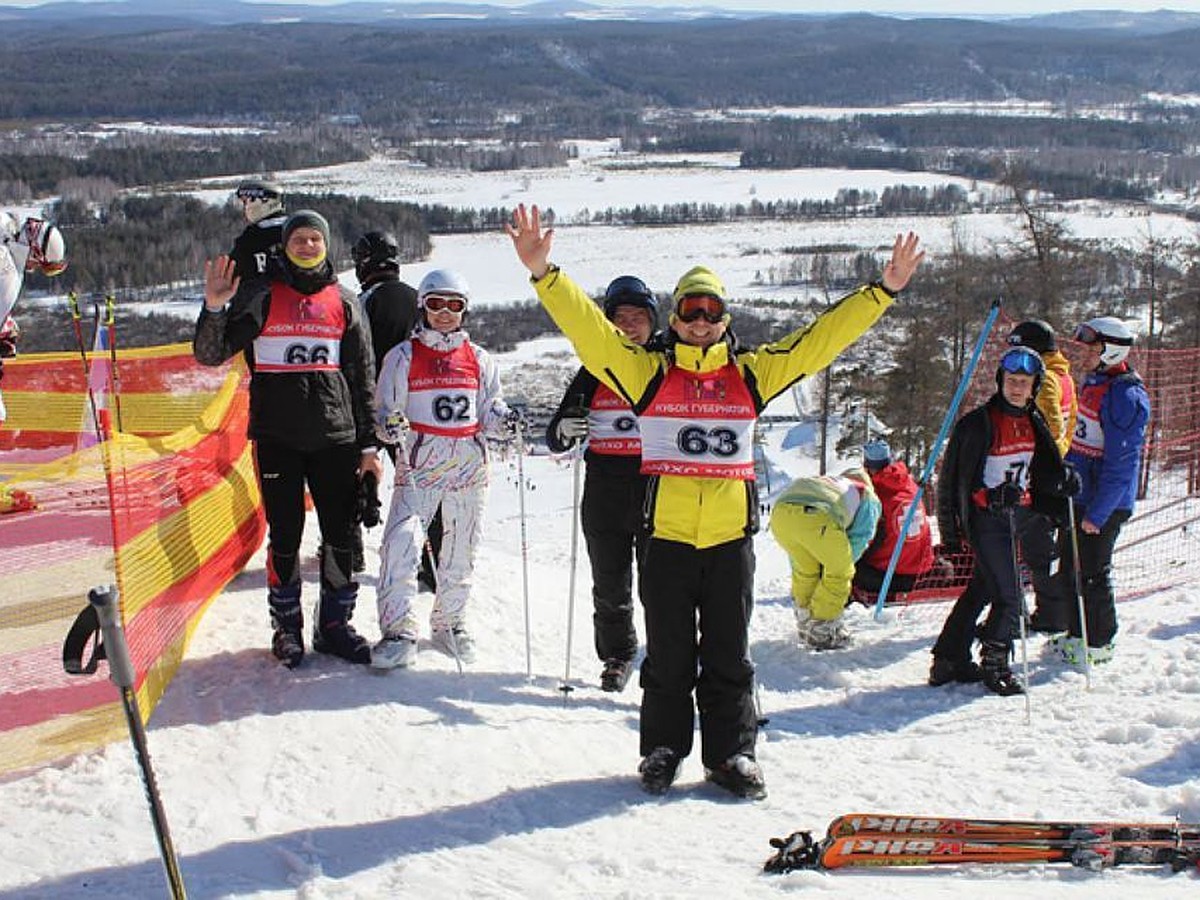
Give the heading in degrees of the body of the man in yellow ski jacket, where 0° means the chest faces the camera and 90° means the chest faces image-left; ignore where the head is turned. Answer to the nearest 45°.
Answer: approximately 0°

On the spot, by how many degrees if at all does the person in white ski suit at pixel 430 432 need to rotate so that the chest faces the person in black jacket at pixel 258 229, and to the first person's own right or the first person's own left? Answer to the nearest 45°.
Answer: approximately 135° to the first person's own right

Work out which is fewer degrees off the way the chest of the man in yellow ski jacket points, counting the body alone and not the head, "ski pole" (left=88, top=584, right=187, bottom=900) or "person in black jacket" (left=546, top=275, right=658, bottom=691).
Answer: the ski pole

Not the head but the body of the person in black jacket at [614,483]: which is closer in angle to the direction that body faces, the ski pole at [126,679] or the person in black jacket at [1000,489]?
the ski pole

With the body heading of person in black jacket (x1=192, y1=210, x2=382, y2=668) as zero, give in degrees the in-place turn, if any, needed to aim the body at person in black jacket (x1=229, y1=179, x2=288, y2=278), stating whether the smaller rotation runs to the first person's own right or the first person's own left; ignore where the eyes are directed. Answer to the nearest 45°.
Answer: approximately 180°

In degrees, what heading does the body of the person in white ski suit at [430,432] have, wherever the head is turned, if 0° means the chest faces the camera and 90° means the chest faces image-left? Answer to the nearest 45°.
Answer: approximately 0°
